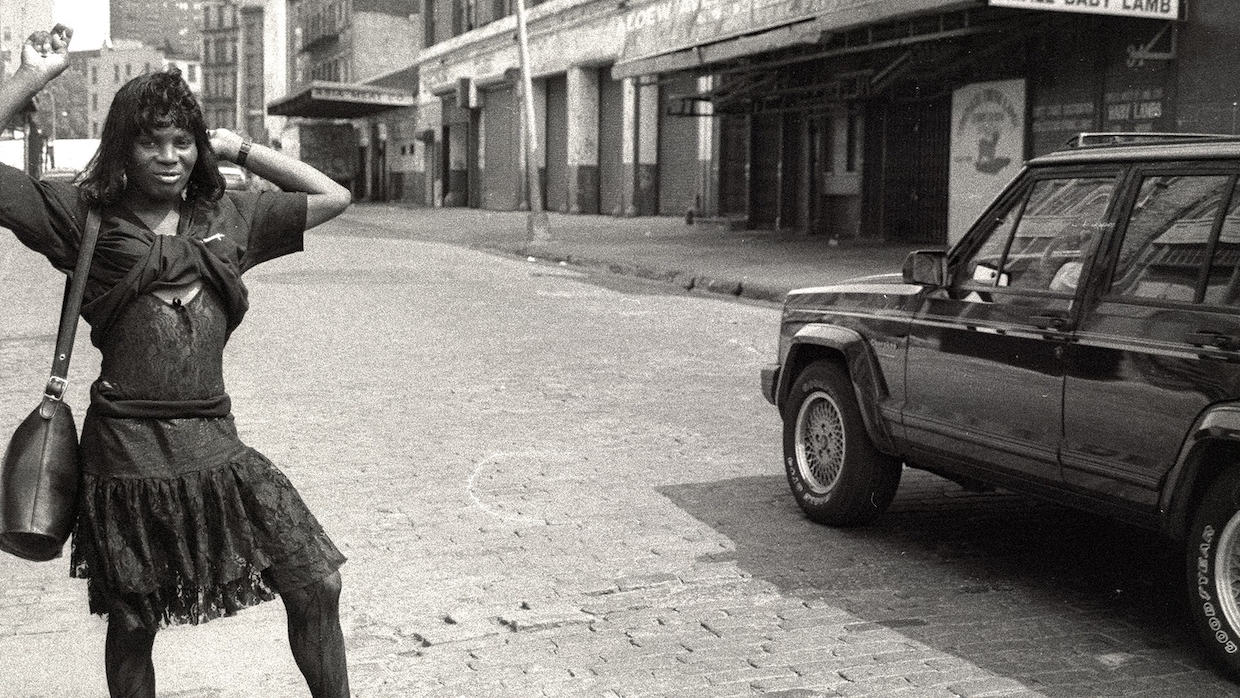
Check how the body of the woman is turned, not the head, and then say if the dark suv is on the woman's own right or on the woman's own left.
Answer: on the woman's own left

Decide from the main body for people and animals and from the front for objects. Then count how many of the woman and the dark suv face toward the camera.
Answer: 1

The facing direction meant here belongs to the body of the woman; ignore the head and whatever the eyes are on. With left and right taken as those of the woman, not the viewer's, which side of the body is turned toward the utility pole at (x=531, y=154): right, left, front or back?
back

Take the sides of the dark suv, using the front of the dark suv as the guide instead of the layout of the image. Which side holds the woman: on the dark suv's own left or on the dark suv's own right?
on the dark suv's own left

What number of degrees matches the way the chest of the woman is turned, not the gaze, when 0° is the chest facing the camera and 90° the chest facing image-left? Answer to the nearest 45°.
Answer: approximately 0°

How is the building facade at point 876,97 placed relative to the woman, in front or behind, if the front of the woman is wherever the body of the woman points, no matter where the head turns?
behind

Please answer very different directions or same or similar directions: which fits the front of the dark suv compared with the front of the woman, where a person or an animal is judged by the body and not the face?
very different directions

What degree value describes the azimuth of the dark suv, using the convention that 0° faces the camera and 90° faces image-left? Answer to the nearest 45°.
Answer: approximately 135°
